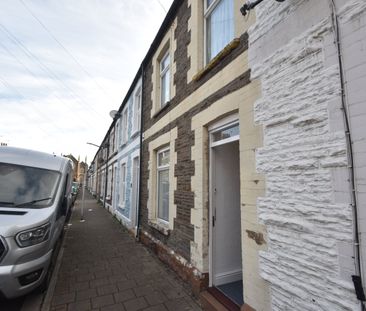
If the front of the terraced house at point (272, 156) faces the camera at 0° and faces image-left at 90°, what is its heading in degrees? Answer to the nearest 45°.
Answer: approximately 45°

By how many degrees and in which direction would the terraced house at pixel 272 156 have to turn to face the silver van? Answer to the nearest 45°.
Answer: approximately 45° to its right
